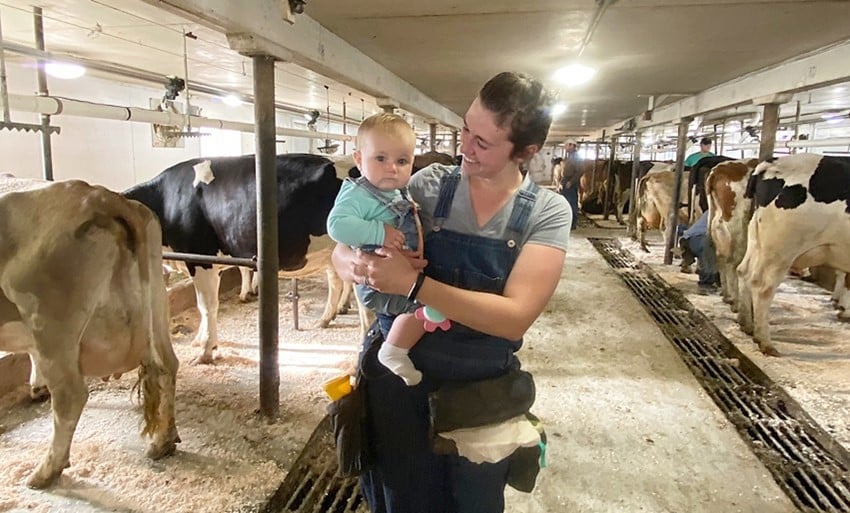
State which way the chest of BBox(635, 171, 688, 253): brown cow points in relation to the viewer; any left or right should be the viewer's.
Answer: facing away from the viewer and to the right of the viewer

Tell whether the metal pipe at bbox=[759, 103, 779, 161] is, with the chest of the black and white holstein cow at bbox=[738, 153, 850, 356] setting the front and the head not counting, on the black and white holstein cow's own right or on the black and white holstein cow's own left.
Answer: on the black and white holstein cow's own left

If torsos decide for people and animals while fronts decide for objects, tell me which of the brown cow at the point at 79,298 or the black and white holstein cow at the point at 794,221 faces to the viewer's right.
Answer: the black and white holstein cow

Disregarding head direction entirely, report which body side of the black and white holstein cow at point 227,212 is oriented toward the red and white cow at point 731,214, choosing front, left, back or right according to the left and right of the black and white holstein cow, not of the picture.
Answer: back

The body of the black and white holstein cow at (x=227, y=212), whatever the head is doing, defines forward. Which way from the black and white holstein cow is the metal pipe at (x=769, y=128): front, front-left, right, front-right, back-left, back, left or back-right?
back

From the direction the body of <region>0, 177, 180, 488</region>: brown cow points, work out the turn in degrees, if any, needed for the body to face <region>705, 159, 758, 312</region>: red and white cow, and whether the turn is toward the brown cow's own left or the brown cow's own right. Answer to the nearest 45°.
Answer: approximately 135° to the brown cow's own right

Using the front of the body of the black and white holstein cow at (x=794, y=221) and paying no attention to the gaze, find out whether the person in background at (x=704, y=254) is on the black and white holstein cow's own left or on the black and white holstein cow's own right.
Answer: on the black and white holstein cow's own left

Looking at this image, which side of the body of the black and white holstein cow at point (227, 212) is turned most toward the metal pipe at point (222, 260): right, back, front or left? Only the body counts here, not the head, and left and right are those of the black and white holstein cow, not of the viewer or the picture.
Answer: left

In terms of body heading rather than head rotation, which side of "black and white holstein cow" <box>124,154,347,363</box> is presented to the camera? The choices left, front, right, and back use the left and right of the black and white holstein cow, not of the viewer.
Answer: left

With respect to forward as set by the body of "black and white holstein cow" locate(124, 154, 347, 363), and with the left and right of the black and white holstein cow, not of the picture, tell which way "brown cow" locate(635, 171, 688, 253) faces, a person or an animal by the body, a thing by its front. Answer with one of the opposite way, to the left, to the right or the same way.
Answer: the opposite way

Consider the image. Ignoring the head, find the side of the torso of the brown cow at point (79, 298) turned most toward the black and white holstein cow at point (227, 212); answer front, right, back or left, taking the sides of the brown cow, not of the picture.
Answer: right

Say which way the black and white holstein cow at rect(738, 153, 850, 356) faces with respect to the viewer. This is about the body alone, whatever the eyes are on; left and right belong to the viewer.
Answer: facing to the right of the viewer

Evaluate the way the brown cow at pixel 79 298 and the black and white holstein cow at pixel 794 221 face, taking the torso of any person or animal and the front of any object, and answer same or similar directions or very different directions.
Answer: very different directions

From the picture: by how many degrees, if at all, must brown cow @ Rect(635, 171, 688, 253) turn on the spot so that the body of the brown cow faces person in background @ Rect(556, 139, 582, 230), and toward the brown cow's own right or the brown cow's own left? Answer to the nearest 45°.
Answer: approximately 90° to the brown cow's own left
